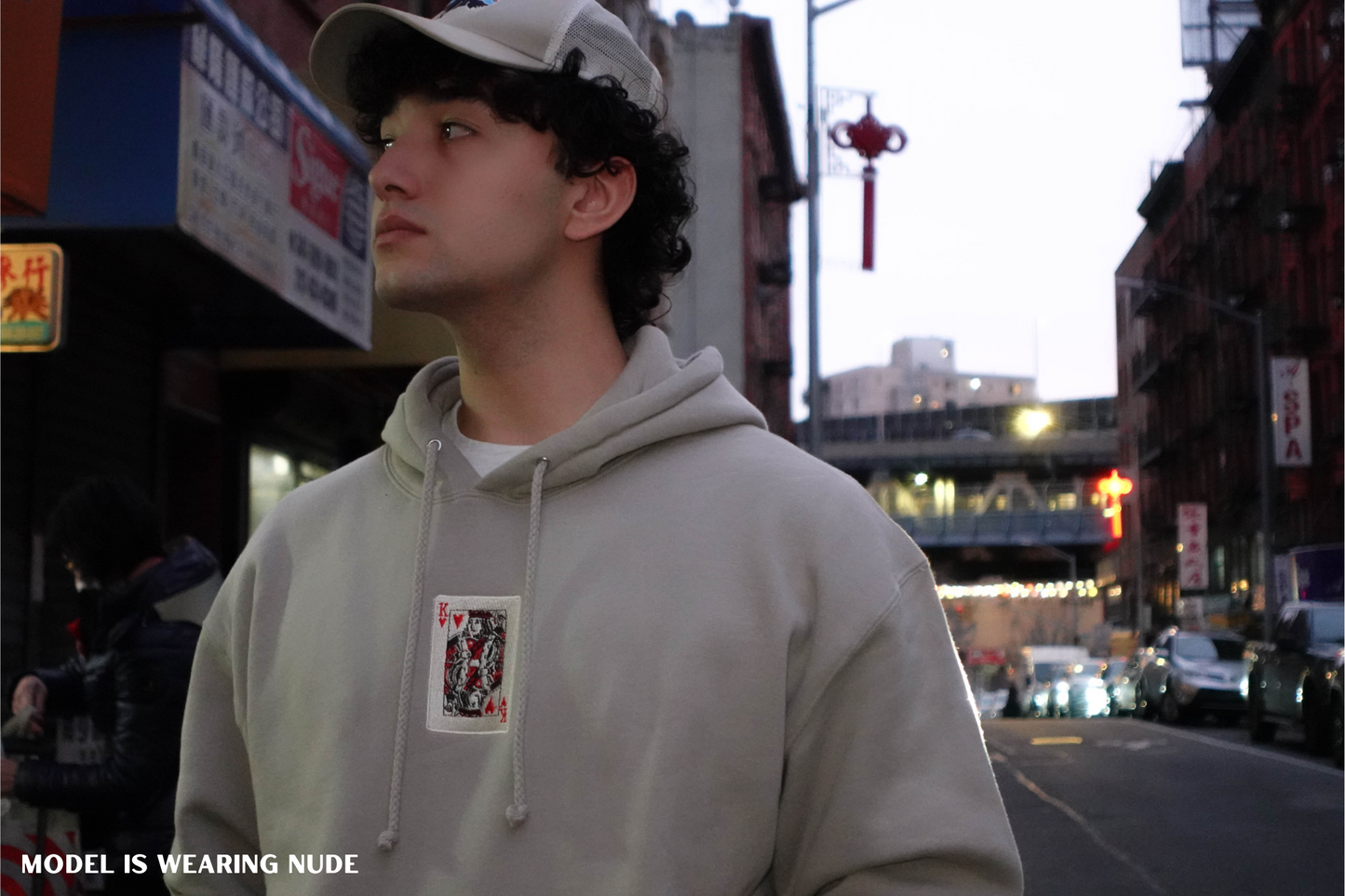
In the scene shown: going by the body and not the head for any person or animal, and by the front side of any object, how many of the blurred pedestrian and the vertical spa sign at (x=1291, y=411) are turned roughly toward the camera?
1

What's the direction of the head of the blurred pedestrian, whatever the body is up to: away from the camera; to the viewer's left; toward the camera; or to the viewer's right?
to the viewer's left

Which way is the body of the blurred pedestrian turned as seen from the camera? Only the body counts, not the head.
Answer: to the viewer's left

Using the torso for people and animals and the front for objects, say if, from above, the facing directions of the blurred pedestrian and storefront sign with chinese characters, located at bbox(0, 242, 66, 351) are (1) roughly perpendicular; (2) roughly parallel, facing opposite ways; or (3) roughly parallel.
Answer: roughly perpendicular

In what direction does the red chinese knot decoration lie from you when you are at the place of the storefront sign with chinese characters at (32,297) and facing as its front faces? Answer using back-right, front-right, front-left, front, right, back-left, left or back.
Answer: back-left

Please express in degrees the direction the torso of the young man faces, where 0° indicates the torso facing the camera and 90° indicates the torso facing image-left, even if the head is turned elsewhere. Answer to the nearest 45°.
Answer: approximately 45°

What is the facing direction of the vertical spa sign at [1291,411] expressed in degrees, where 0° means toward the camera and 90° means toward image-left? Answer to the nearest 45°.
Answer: approximately 0°

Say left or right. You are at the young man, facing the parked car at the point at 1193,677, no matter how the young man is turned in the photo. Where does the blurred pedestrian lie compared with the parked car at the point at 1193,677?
left

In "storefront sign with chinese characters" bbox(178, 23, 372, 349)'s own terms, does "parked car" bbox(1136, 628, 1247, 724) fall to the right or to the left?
on its left

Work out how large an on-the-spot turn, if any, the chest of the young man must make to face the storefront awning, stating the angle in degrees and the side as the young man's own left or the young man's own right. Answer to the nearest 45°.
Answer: approximately 135° to the young man's own right
